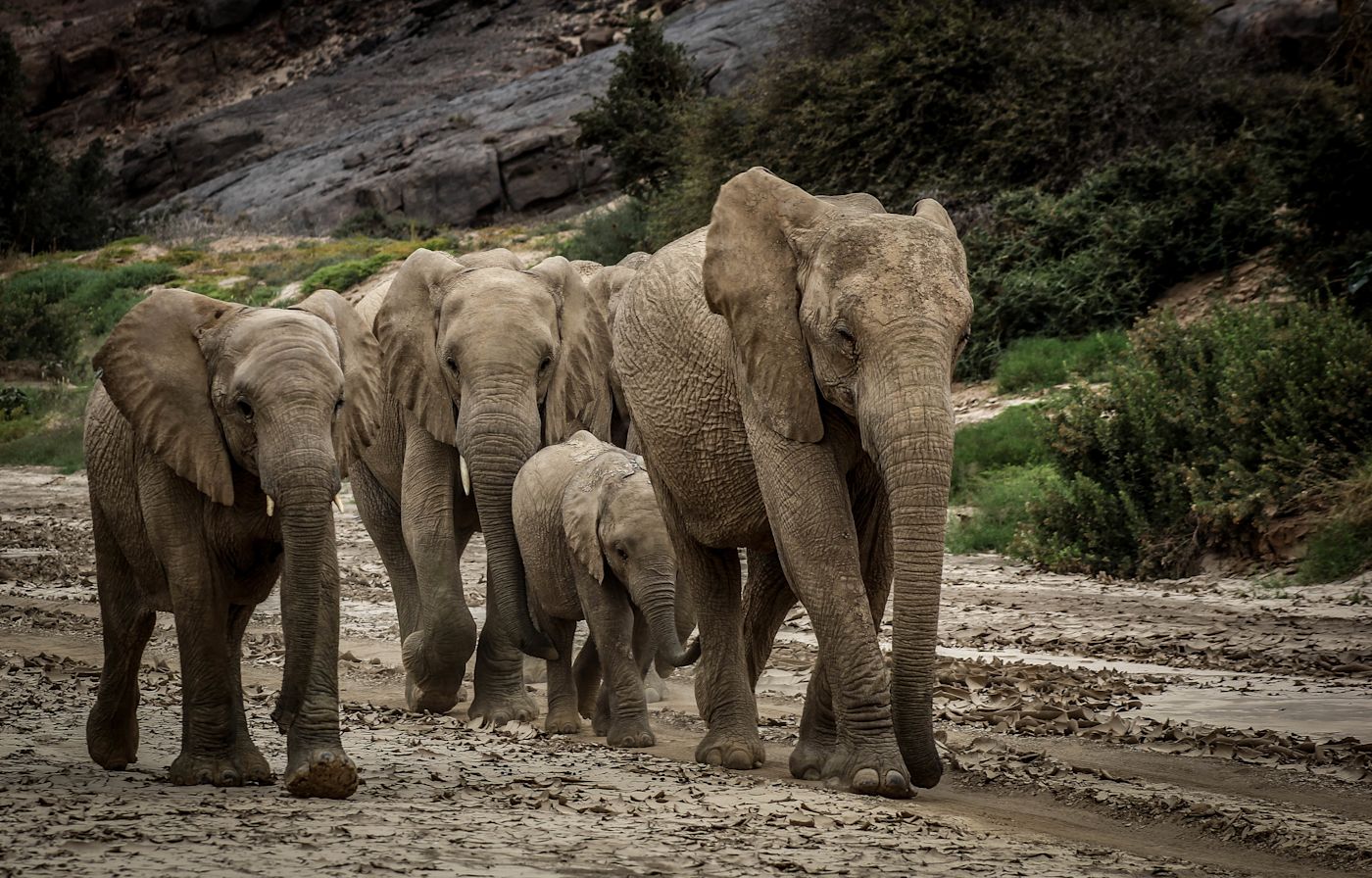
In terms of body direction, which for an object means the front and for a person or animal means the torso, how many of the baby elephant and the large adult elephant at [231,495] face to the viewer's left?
0

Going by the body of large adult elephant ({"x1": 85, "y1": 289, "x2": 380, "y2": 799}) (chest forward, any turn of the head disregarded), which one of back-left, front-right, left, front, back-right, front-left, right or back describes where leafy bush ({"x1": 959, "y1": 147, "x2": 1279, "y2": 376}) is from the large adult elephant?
left

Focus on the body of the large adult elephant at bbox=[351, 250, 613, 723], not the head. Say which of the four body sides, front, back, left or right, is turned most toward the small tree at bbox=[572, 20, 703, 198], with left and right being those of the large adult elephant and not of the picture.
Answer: back

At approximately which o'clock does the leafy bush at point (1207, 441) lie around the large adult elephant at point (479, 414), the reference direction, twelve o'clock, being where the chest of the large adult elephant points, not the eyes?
The leafy bush is roughly at 8 o'clock from the large adult elephant.

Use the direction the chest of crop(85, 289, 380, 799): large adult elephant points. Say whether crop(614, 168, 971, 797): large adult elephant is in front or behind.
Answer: in front

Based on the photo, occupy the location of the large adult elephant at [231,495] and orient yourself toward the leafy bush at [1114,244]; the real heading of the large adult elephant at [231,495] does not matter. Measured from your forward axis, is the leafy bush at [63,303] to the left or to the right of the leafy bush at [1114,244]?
left

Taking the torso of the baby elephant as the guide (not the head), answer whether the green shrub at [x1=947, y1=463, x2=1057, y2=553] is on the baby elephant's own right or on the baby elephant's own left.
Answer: on the baby elephant's own left

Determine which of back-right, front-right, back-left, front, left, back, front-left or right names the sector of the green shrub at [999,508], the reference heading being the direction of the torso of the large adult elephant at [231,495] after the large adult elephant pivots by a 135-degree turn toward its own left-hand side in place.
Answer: front-right

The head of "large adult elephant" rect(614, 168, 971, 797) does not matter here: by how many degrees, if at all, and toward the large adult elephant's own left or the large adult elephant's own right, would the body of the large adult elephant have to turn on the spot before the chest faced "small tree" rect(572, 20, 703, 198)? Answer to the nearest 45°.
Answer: approximately 135° to the large adult elephant's own left

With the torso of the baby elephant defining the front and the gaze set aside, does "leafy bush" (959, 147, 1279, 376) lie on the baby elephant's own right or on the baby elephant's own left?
on the baby elephant's own left

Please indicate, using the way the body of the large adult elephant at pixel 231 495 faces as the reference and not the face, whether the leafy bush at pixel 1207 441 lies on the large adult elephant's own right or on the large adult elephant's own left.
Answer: on the large adult elephant's own left

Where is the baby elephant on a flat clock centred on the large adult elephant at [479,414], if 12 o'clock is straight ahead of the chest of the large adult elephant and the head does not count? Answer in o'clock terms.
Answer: The baby elephant is roughly at 11 o'clock from the large adult elephant.

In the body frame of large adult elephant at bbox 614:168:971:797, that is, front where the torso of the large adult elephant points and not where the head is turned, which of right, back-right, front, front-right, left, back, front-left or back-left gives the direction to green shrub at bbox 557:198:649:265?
back-left

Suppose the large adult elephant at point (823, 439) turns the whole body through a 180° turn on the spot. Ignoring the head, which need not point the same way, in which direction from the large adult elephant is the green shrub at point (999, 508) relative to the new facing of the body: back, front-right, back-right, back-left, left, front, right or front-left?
front-right
